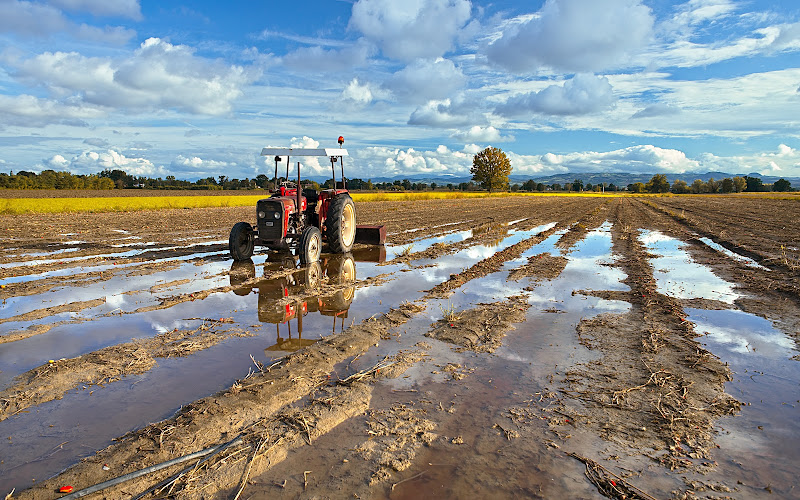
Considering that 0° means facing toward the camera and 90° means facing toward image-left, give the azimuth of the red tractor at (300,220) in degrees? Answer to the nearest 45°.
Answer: approximately 45°

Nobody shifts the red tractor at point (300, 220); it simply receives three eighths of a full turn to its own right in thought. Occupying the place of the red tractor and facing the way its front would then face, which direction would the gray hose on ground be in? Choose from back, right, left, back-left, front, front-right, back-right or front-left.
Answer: back
